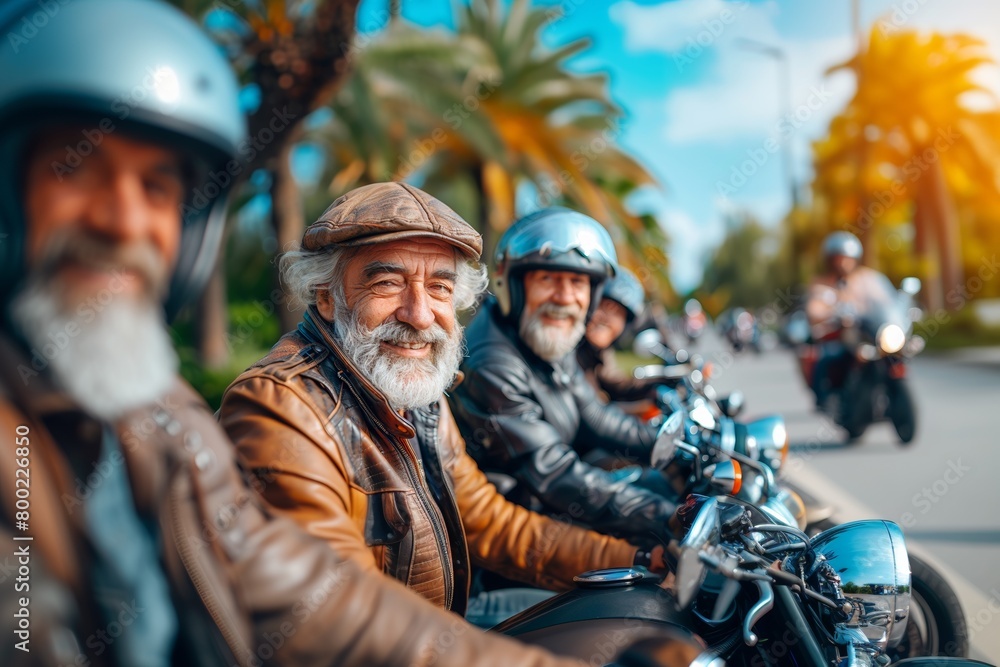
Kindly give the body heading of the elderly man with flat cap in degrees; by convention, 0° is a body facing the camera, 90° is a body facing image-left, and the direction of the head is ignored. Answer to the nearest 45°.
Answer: approximately 315°

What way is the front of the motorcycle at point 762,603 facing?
to the viewer's right

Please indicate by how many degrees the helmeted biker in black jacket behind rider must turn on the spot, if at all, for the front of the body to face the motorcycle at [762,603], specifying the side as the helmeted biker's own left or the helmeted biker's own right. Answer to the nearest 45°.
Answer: approximately 45° to the helmeted biker's own right

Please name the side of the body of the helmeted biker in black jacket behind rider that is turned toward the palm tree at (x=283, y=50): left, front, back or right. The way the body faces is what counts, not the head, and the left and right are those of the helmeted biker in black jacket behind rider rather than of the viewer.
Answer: back
